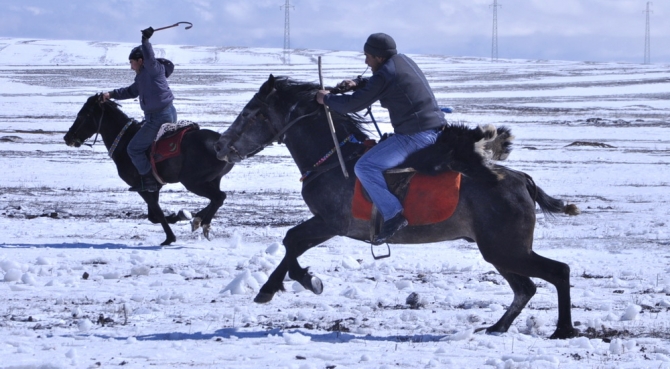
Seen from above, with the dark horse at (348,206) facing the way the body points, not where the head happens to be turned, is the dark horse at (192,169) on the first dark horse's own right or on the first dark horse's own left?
on the first dark horse's own right

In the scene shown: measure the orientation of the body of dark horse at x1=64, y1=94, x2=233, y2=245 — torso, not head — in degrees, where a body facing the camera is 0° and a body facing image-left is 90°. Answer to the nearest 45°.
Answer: approximately 90°

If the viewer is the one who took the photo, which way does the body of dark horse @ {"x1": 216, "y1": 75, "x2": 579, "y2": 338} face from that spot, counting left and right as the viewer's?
facing to the left of the viewer

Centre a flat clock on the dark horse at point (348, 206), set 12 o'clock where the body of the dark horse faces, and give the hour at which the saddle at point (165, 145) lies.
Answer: The saddle is roughly at 2 o'clock from the dark horse.

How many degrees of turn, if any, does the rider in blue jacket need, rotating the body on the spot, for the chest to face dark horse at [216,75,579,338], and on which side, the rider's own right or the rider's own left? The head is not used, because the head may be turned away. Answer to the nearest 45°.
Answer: approximately 90° to the rider's own left

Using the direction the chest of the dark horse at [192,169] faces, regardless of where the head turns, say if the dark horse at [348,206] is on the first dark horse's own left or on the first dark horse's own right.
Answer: on the first dark horse's own left

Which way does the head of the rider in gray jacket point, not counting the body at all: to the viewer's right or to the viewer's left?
to the viewer's left

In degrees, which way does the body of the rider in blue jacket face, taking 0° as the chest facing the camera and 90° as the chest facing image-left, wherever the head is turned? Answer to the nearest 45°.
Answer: approximately 90°
